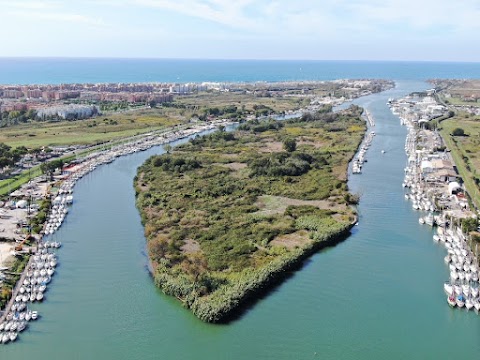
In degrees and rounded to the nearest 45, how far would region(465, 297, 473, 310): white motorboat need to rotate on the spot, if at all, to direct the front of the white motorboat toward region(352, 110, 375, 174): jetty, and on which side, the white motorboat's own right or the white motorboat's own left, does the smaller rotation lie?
approximately 180°

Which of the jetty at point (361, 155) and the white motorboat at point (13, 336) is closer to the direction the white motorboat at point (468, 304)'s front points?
the white motorboat

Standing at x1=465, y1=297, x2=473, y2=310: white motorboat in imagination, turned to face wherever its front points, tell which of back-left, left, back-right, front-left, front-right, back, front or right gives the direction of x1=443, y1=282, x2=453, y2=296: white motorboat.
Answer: back-right

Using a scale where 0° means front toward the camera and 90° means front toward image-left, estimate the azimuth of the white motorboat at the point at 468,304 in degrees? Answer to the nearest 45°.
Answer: approximately 0°

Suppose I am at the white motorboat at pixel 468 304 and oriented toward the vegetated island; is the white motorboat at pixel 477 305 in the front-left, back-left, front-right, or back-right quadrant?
back-right

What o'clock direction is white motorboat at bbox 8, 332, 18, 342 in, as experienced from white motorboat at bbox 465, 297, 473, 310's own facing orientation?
white motorboat at bbox 8, 332, 18, 342 is roughly at 2 o'clock from white motorboat at bbox 465, 297, 473, 310.

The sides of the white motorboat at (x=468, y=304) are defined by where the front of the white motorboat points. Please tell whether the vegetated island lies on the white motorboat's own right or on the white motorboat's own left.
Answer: on the white motorboat's own right
